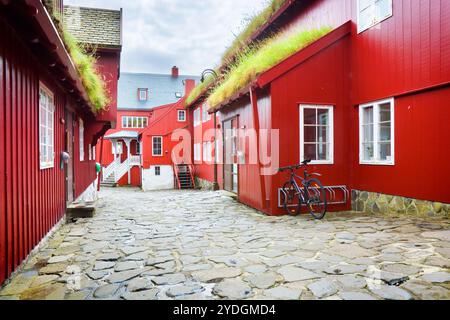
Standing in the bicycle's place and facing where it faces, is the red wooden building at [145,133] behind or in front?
in front

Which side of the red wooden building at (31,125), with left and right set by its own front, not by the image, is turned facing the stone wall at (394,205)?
front

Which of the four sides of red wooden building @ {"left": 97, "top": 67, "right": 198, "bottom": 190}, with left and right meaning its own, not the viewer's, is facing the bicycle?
front

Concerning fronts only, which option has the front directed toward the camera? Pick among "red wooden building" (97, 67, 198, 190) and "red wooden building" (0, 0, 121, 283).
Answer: "red wooden building" (97, 67, 198, 190)

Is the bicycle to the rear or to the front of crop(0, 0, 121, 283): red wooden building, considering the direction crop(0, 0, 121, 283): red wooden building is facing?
to the front

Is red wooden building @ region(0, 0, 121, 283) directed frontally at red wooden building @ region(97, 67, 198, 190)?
no

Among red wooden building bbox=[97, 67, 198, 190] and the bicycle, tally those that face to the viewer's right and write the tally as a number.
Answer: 0

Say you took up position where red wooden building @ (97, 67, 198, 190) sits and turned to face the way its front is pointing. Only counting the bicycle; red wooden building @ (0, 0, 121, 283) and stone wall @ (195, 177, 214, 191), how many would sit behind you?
0

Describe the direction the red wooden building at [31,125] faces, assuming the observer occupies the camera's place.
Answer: facing to the right of the viewer

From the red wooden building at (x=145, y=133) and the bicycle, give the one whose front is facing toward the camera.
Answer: the red wooden building

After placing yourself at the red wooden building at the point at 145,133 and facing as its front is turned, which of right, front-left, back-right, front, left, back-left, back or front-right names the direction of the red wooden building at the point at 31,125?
front

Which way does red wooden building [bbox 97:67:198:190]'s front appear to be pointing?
toward the camera

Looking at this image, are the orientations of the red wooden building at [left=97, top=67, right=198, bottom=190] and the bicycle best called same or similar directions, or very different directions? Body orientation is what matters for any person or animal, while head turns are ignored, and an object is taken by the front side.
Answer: very different directions

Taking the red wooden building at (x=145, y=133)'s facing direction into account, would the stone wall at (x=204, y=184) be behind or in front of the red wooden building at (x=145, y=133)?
in front

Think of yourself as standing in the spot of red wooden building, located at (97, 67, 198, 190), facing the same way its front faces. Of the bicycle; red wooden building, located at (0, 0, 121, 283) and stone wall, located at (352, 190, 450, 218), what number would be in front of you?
3

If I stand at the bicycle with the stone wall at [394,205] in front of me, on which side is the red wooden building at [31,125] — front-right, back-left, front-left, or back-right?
back-right

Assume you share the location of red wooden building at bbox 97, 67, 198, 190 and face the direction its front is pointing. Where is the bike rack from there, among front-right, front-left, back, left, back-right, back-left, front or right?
front

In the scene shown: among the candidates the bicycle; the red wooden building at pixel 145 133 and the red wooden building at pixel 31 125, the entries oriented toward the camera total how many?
1
